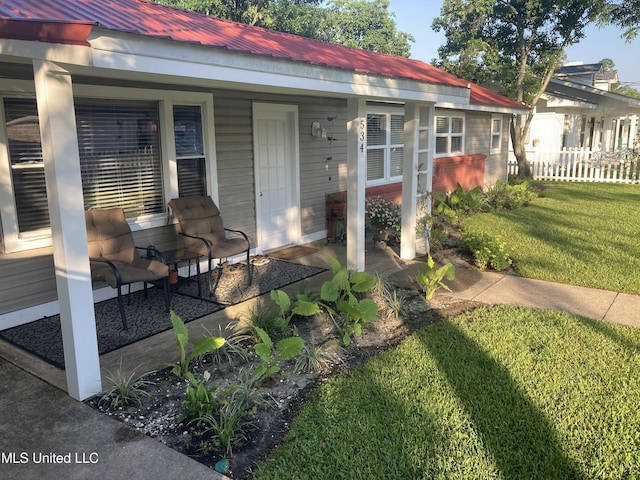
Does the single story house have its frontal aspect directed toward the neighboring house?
no

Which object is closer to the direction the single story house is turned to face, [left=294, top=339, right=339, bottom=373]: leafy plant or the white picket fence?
the leafy plant

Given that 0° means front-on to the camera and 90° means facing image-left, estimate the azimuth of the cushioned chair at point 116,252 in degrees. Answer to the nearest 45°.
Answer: approximately 315°

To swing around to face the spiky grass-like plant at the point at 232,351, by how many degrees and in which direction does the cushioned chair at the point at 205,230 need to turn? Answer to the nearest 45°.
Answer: approximately 45° to its right

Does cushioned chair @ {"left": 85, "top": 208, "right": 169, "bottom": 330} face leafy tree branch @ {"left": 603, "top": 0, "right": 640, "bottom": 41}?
no

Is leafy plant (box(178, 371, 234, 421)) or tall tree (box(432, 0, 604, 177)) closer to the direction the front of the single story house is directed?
the leafy plant

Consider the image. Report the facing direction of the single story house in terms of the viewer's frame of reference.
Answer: facing the viewer and to the right of the viewer

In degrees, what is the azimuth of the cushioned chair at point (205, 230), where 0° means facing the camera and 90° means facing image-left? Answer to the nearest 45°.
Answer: approximately 315°

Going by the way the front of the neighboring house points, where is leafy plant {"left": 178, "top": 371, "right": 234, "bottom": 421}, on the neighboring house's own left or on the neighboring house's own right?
on the neighboring house's own right

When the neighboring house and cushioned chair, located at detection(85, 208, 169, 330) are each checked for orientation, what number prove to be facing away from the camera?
0

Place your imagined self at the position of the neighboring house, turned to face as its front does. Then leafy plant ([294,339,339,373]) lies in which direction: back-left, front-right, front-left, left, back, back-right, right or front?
front-right

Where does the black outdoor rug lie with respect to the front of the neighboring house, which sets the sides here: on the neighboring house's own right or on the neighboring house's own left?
on the neighboring house's own right

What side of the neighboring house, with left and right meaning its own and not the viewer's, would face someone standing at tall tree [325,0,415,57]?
back

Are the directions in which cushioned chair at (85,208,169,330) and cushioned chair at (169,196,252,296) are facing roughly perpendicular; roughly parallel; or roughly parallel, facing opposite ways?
roughly parallel

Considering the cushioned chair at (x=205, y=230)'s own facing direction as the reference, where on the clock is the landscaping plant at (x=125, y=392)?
The landscaping plant is roughly at 2 o'clock from the cushioned chair.

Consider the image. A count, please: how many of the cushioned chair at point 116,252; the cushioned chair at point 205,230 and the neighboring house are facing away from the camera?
0

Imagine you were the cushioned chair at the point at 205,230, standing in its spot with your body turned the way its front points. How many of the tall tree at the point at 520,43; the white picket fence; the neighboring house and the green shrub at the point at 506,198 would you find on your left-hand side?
4

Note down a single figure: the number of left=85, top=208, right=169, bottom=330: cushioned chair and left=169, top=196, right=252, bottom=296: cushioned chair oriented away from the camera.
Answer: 0

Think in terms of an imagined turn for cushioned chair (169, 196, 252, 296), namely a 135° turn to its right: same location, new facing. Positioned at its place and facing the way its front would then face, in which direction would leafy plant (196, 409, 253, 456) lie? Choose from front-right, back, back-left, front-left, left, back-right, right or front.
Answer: left
